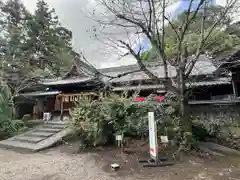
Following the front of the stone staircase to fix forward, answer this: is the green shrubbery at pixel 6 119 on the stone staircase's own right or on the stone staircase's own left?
on the stone staircase's own right

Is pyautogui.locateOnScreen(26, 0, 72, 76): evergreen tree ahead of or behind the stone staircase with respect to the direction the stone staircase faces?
behind

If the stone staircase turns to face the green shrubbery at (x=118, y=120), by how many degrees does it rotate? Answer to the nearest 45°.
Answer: approximately 90° to its left

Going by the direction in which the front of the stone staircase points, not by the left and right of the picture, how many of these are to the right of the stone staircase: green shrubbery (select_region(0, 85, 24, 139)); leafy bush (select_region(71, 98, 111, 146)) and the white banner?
1

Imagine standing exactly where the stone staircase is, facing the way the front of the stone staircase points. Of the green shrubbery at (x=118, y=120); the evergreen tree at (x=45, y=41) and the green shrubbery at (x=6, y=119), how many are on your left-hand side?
1

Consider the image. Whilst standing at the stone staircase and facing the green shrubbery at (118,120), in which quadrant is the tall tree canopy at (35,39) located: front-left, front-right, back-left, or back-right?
back-left

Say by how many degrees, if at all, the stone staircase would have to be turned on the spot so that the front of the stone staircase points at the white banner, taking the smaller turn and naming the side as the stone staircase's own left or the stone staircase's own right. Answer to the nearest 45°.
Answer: approximately 90° to the stone staircase's own left

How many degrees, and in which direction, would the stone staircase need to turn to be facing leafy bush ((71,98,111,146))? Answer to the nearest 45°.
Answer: approximately 90° to its left

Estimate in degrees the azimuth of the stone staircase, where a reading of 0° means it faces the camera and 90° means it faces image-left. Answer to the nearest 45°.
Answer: approximately 45°

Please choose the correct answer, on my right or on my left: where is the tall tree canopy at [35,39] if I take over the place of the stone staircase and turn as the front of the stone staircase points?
on my right

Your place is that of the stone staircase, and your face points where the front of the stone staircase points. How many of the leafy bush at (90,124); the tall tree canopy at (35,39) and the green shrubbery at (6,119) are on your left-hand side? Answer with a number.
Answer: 1

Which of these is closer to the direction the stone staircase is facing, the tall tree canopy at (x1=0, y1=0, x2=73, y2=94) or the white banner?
the white banner
